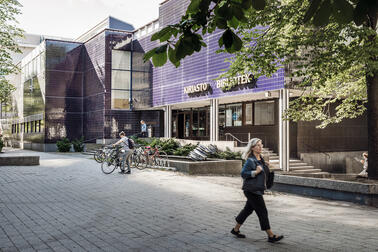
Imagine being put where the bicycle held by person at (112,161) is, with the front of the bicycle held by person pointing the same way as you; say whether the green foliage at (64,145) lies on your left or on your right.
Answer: on your right

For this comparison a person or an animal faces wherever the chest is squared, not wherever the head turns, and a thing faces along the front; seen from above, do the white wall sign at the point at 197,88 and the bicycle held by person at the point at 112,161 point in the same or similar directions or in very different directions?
same or similar directions

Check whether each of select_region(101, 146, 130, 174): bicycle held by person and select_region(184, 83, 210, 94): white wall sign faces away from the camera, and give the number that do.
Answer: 0

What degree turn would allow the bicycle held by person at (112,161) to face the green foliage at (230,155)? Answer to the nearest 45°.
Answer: approximately 135° to its left

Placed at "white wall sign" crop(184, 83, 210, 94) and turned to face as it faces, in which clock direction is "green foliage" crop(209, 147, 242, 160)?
The green foliage is roughly at 10 o'clock from the white wall sign.

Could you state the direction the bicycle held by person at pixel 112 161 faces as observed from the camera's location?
facing the viewer and to the left of the viewer

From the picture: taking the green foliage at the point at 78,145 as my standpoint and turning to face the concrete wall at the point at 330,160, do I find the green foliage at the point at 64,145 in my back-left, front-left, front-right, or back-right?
back-right

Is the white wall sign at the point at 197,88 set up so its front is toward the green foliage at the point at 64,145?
no

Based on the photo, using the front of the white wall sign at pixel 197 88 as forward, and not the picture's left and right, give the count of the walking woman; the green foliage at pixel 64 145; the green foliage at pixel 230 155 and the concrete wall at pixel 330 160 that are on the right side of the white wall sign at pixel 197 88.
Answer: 1

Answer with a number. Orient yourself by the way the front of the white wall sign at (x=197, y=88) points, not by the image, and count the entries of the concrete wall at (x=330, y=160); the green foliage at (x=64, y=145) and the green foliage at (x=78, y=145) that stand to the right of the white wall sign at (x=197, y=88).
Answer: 2

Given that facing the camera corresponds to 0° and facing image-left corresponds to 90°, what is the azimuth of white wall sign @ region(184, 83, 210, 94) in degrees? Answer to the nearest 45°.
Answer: approximately 45°

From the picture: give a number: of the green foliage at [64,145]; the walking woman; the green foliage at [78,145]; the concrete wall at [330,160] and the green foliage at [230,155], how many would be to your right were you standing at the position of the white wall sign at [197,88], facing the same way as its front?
2

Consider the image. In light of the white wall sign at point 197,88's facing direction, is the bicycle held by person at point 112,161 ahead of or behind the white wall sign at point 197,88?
ahead

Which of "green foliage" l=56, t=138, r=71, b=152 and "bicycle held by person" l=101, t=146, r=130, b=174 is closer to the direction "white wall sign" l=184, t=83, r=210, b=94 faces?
the bicycle held by person

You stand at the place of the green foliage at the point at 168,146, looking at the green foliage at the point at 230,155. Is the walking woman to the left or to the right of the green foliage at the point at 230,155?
right

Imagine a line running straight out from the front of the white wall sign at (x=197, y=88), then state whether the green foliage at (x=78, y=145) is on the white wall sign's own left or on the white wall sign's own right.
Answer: on the white wall sign's own right
